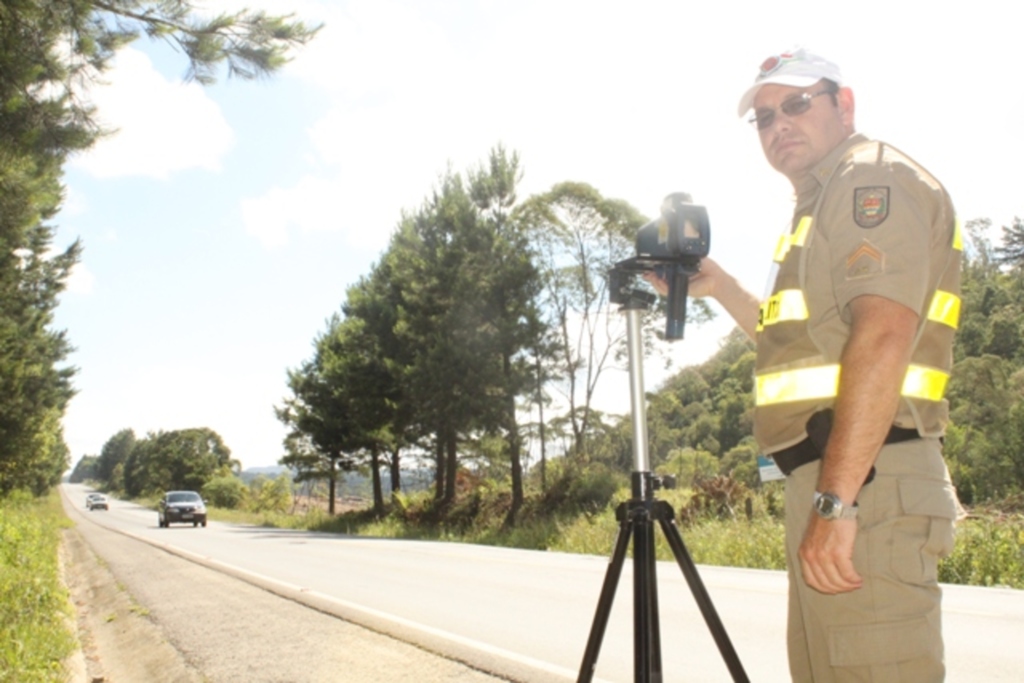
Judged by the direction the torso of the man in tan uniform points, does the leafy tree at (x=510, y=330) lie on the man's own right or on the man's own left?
on the man's own right

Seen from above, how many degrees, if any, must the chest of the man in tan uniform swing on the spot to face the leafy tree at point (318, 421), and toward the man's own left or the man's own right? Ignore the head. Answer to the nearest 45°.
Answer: approximately 45° to the man's own right

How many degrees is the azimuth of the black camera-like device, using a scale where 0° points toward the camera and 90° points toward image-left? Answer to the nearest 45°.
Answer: approximately 135°

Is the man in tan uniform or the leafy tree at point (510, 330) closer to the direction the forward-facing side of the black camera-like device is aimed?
the leafy tree

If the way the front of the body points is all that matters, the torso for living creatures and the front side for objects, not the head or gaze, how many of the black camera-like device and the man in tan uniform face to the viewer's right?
0

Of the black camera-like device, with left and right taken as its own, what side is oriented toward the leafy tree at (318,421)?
front

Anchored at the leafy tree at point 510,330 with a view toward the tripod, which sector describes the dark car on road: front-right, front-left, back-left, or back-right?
back-right

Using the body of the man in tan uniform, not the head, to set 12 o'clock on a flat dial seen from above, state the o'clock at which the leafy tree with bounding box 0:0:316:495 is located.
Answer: The leafy tree is roughly at 1 o'clock from the man in tan uniform.

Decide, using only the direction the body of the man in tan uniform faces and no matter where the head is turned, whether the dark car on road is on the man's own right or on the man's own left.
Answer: on the man's own right

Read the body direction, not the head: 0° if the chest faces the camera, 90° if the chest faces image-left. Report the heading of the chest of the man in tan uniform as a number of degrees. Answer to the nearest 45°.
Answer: approximately 90°
